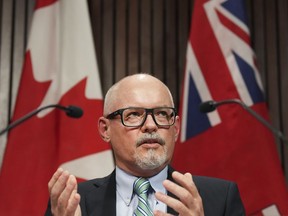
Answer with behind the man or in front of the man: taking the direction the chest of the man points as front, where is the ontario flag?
behind

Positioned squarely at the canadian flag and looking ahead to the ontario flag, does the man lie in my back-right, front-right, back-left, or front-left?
front-right

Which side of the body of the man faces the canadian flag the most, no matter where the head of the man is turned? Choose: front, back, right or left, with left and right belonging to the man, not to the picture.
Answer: back

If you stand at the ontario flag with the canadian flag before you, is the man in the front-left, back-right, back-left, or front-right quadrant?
front-left

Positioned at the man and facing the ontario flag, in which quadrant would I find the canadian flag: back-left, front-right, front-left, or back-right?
front-left

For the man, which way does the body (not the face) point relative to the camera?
toward the camera

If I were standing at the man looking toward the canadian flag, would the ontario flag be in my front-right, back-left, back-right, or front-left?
front-right
